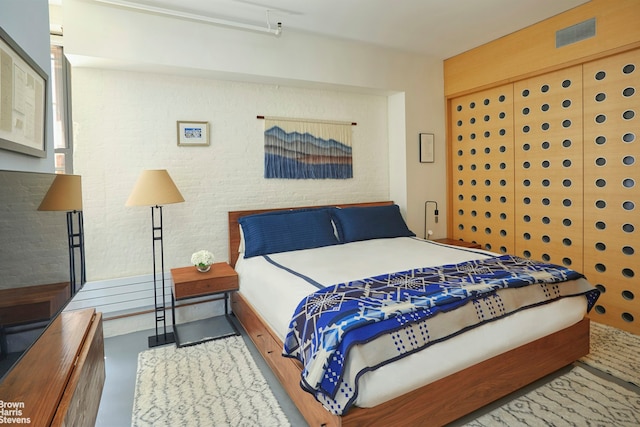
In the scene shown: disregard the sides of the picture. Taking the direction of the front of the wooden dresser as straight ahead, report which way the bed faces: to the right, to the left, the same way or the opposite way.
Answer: to the right

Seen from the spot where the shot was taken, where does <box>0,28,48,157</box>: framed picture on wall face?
facing to the right of the viewer

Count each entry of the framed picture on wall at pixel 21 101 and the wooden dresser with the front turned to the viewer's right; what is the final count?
2

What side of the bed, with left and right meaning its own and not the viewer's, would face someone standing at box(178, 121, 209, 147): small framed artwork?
back

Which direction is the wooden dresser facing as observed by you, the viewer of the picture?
facing to the right of the viewer

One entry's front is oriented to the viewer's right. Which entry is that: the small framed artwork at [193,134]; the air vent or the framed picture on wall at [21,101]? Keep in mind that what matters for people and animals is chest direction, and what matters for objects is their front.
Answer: the framed picture on wall

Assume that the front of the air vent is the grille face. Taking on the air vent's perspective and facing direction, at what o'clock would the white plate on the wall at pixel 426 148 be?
The white plate on the wall is roughly at 2 o'clock from the air vent.

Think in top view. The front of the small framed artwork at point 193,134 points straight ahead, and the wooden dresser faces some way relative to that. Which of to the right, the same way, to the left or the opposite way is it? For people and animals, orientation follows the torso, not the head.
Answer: to the left

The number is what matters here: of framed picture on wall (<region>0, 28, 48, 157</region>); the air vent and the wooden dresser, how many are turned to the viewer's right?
2

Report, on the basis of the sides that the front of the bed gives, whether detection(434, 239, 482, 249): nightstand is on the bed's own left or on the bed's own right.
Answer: on the bed's own left

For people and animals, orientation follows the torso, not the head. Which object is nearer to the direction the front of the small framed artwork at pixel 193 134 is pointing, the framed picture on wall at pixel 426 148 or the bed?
the bed
